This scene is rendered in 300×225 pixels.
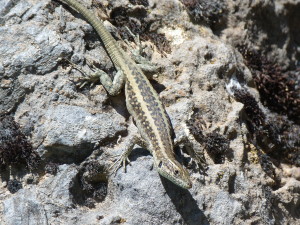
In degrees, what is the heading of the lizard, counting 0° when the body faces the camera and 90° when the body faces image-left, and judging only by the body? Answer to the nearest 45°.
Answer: approximately 315°
